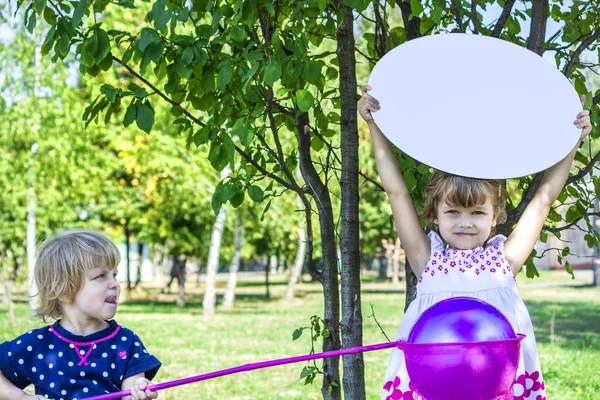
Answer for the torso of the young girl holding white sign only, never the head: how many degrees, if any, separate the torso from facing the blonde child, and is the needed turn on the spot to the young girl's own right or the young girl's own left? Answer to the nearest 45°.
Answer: approximately 90° to the young girl's own right

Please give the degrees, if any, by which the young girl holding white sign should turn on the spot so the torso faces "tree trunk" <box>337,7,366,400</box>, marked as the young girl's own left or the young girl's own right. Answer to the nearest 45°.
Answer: approximately 135° to the young girl's own right

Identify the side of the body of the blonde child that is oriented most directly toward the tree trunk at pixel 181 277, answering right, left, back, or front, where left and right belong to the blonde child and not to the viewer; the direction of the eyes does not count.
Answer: back

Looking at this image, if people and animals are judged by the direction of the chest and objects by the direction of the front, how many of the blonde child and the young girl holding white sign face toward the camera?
2

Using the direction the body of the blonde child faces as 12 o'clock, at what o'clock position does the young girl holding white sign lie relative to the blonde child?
The young girl holding white sign is roughly at 10 o'clock from the blonde child.

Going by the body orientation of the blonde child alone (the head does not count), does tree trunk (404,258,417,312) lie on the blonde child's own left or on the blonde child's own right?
on the blonde child's own left

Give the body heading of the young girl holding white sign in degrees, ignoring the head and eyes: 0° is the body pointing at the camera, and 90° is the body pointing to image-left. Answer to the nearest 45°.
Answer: approximately 0°

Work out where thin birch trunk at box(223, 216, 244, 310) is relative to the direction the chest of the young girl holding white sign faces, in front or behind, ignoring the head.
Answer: behind

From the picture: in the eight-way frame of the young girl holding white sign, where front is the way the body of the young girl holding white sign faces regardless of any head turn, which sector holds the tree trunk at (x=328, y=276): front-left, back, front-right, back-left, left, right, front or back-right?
back-right

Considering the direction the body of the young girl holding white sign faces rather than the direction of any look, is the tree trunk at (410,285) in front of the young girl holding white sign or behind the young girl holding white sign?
behind

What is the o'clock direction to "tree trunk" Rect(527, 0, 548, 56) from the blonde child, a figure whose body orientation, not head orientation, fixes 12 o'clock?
The tree trunk is roughly at 9 o'clock from the blonde child.

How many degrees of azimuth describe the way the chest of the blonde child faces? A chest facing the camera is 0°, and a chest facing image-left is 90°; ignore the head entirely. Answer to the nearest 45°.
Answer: approximately 0°
